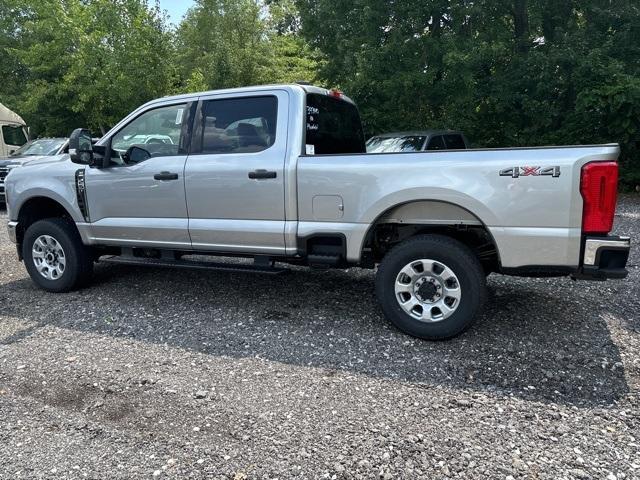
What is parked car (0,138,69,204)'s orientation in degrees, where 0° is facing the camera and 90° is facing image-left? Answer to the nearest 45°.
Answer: approximately 45°

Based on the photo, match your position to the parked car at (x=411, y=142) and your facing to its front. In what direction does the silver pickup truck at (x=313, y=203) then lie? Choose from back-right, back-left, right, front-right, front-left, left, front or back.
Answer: front-left

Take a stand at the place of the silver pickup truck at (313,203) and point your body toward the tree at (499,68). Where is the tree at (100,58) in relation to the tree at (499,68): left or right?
left

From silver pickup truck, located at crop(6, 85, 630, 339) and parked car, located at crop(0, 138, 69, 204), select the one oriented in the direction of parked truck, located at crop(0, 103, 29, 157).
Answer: the silver pickup truck

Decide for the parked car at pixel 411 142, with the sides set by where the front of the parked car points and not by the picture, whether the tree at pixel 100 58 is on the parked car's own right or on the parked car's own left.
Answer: on the parked car's own right

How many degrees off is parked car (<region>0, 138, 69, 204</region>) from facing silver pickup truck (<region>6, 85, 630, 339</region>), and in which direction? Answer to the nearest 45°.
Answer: approximately 45° to its left

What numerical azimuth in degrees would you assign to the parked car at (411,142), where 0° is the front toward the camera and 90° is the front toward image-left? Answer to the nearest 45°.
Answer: approximately 45°

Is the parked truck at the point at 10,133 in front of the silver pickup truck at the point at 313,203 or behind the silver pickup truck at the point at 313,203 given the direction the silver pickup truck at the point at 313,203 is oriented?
in front

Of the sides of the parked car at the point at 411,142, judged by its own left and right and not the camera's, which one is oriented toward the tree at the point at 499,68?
back

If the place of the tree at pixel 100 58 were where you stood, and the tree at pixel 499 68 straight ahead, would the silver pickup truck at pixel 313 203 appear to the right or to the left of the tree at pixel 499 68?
right

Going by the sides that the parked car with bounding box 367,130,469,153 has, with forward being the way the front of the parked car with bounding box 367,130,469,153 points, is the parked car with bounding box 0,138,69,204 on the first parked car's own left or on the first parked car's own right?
on the first parked car's own right

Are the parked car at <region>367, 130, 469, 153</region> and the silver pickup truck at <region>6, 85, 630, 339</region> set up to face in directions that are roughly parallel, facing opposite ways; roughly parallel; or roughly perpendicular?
roughly perpendicular

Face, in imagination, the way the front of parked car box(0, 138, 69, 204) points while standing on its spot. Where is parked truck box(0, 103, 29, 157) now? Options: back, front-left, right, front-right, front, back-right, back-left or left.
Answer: back-right

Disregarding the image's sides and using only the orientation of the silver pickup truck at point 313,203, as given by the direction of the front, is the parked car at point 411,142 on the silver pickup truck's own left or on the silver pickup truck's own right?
on the silver pickup truck's own right

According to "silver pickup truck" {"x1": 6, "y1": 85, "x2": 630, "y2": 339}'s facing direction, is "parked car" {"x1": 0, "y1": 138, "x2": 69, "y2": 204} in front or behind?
in front

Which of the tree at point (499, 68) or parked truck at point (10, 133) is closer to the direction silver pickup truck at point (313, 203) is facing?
the parked truck

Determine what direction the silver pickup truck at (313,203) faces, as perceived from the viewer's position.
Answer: facing away from the viewer and to the left of the viewer

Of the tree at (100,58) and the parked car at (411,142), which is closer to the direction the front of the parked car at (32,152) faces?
the parked car
